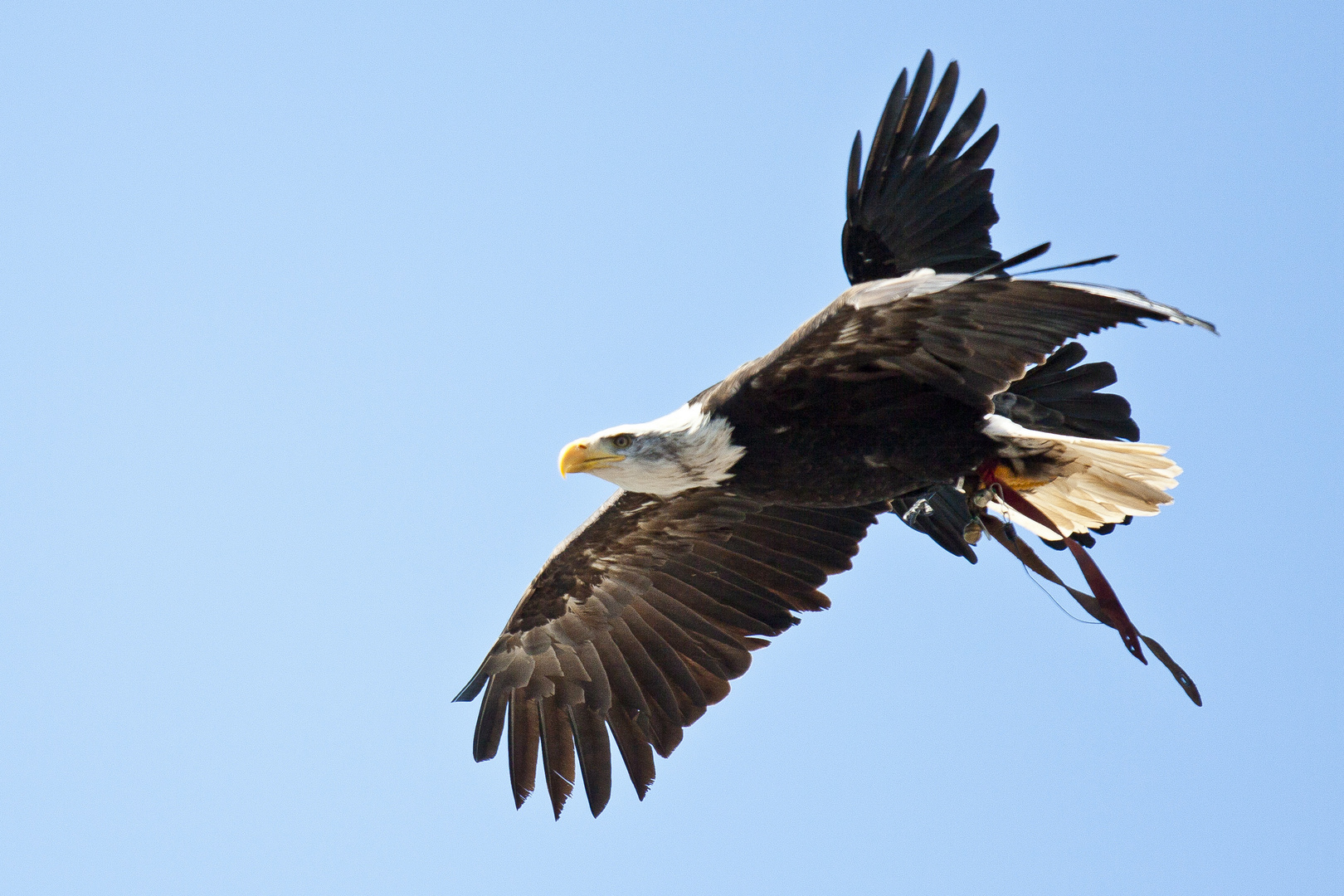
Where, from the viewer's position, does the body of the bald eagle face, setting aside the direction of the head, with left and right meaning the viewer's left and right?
facing to the left of the viewer
